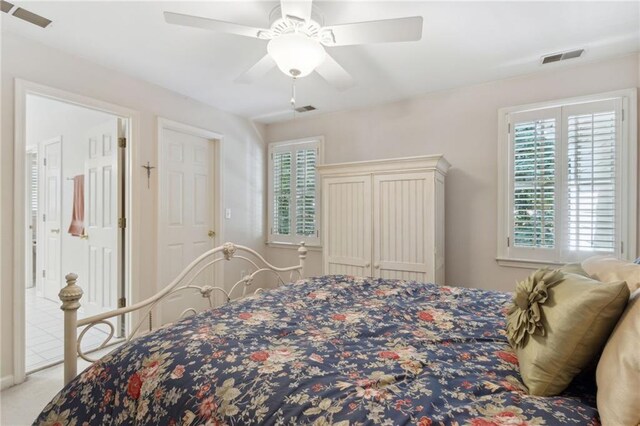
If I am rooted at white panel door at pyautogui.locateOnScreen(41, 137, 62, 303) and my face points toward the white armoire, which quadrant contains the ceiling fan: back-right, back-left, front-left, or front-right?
front-right

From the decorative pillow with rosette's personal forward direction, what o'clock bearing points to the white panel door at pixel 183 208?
The white panel door is roughly at 2 o'clock from the decorative pillow with rosette.

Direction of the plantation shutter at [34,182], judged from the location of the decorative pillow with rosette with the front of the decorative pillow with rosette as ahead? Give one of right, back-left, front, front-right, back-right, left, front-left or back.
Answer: front-right

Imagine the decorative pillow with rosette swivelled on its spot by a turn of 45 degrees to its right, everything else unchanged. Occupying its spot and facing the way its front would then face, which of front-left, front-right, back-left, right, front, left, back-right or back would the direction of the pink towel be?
front

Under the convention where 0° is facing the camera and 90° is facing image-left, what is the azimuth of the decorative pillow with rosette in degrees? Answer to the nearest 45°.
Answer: approximately 45°

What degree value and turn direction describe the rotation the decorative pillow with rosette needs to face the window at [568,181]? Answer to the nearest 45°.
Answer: approximately 135° to its right

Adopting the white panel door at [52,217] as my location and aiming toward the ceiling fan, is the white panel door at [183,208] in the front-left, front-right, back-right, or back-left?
front-left

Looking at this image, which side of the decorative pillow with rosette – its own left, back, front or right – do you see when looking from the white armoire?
right

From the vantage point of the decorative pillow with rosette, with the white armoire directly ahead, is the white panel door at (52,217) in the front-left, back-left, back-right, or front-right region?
front-left

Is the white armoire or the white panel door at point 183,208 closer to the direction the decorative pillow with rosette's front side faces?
the white panel door

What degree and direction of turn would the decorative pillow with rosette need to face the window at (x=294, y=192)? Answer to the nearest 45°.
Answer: approximately 90° to its right
